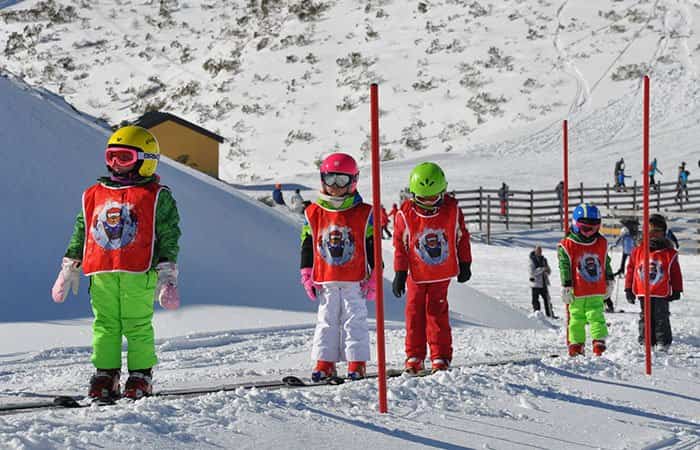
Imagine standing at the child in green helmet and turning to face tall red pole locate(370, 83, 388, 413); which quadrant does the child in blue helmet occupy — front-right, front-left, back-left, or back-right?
back-left

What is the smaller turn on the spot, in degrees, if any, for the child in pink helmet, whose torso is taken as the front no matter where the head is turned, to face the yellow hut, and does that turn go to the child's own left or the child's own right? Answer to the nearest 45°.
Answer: approximately 180°

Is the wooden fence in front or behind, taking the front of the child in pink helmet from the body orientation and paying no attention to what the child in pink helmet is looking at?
behind

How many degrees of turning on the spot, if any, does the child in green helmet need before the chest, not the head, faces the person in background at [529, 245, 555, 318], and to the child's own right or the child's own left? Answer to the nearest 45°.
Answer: approximately 180°

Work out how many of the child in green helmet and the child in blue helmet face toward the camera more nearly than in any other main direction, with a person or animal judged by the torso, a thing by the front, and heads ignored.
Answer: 2

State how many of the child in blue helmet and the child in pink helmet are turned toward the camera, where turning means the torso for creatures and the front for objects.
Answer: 2

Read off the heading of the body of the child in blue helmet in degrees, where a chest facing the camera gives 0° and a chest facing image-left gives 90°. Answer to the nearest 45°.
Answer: approximately 0°
